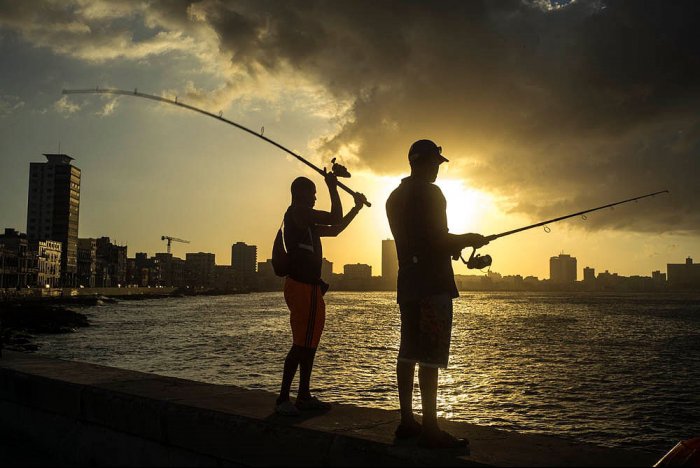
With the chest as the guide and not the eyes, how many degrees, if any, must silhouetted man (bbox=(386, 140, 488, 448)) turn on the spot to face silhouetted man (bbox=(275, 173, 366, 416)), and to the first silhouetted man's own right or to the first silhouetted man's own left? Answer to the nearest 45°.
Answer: approximately 135° to the first silhouetted man's own left

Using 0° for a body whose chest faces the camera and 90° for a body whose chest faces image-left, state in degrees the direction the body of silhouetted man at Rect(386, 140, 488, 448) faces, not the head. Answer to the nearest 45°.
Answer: approximately 270°

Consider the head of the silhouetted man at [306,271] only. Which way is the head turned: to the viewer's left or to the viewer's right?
to the viewer's right
